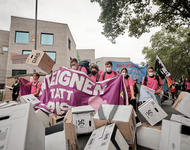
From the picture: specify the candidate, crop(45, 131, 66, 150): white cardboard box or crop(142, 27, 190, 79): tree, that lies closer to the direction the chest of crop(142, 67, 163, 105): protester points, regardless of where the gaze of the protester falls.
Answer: the white cardboard box

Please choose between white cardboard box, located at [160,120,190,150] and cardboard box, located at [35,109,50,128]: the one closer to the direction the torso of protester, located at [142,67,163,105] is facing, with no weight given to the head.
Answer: the white cardboard box

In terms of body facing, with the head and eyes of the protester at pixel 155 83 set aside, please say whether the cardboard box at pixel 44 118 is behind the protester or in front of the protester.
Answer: in front

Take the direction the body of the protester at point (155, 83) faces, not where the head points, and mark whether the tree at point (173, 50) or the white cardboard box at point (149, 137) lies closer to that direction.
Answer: the white cardboard box

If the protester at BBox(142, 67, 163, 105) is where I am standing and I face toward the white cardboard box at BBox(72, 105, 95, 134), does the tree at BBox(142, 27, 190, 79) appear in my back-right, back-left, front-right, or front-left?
back-right

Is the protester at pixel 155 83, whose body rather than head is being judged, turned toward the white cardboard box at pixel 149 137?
yes

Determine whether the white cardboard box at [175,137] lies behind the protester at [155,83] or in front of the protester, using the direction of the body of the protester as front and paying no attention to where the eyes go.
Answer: in front

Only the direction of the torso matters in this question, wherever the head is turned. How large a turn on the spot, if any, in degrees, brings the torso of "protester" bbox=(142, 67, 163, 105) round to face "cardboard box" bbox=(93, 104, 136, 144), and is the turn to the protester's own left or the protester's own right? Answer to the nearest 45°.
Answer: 0° — they already face it

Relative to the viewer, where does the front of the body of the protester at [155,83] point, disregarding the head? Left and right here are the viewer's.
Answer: facing the viewer

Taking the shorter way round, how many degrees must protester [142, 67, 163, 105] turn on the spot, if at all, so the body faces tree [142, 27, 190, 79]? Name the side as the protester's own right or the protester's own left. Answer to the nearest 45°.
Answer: approximately 180°

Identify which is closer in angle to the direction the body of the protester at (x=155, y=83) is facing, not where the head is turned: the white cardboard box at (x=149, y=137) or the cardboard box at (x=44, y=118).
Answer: the white cardboard box

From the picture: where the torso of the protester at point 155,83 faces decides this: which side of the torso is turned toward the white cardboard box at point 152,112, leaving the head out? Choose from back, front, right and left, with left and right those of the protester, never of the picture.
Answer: front

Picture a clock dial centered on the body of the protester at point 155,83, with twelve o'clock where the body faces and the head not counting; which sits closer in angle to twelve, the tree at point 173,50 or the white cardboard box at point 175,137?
the white cardboard box
